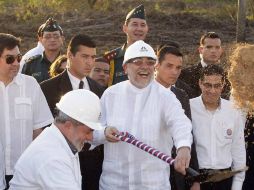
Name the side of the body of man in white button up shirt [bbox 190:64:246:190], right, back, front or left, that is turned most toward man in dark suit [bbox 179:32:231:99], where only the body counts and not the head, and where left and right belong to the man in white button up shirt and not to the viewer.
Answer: back

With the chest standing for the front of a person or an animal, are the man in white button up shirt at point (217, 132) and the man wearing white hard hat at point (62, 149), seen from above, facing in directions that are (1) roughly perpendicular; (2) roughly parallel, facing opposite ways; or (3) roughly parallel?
roughly perpendicular

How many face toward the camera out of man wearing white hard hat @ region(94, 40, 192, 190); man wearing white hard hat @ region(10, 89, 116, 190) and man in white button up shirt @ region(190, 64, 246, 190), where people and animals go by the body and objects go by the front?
2

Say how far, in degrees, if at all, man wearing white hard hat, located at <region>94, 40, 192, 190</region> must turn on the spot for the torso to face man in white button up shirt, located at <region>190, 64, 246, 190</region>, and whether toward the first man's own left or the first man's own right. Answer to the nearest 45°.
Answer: approximately 135° to the first man's own left

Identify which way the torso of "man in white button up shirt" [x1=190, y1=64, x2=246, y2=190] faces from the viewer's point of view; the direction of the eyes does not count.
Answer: toward the camera

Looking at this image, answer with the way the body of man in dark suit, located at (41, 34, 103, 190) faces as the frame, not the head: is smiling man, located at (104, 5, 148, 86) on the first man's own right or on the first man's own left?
on the first man's own left

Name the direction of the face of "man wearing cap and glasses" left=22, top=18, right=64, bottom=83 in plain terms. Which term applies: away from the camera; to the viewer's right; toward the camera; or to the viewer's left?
toward the camera

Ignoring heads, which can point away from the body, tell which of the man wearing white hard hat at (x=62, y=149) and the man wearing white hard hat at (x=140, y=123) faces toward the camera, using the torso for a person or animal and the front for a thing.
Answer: the man wearing white hard hat at (x=140, y=123)

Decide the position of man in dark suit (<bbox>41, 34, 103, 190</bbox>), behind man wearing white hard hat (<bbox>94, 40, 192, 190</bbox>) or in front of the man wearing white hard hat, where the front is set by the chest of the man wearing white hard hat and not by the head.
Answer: behind

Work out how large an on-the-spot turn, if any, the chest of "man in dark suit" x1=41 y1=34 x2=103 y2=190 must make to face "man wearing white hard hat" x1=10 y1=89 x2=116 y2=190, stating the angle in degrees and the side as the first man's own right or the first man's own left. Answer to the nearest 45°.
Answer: approximately 45° to the first man's own right

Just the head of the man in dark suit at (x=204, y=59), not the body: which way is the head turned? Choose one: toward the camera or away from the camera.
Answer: toward the camera

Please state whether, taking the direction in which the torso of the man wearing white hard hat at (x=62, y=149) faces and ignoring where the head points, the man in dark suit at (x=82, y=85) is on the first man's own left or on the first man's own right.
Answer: on the first man's own left

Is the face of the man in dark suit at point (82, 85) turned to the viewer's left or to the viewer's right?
to the viewer's right

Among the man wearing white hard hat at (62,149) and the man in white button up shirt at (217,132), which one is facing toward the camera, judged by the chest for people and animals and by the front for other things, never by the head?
the man in white button up shirt

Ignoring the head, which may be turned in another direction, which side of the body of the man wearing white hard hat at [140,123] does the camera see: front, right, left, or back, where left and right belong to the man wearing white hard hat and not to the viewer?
front
